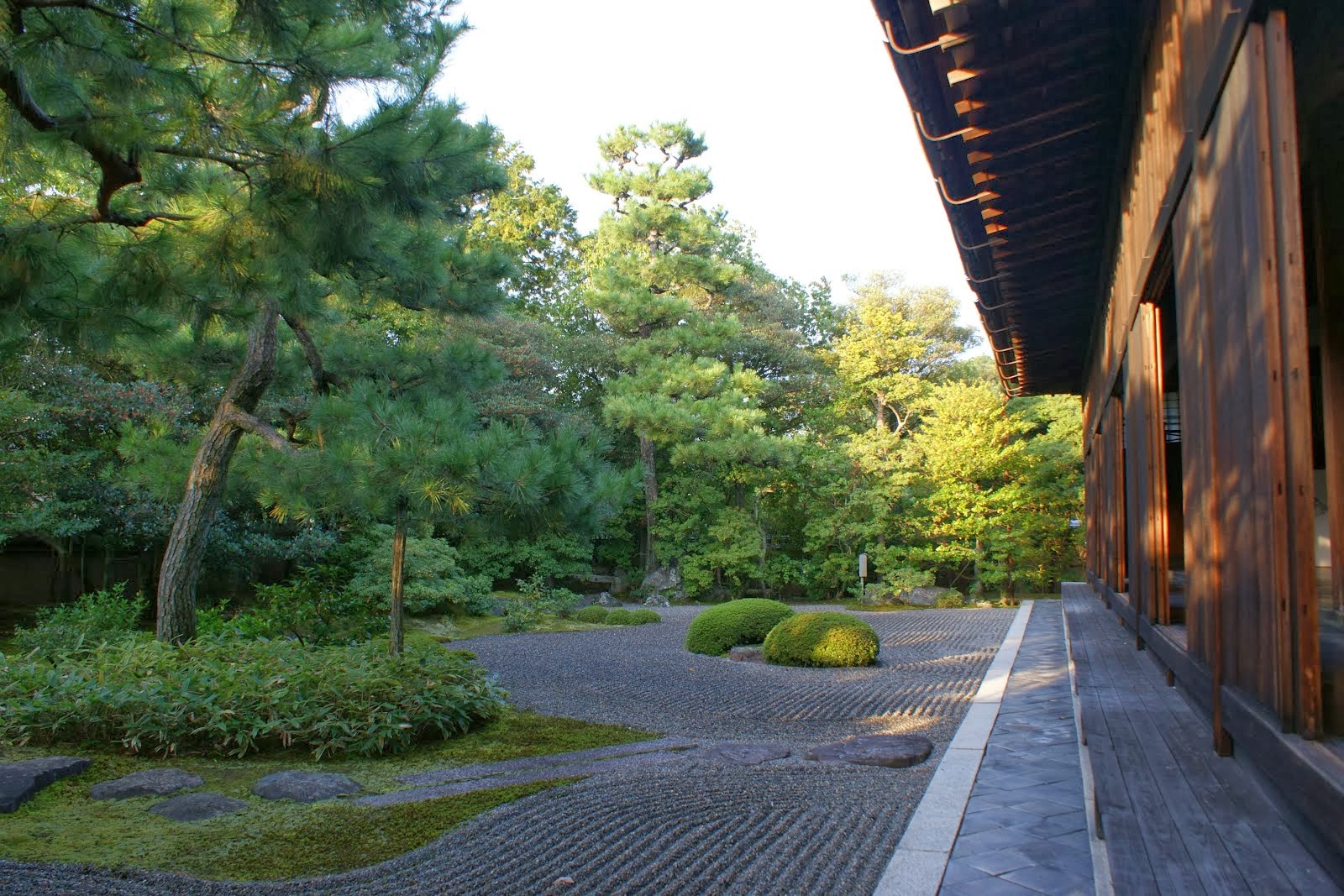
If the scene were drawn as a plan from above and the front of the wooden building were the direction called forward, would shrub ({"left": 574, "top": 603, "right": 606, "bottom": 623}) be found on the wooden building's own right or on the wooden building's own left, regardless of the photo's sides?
on the wooden building's own right

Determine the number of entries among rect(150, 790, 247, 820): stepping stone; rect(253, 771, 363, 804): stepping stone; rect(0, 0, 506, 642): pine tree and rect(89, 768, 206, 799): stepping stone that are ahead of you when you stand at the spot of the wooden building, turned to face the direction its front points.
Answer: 4

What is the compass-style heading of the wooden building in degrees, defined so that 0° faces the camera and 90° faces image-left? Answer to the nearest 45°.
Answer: approximately 90°

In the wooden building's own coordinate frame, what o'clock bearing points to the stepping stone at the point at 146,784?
The stepping stone is roughly at 12 o'clock from the wooden building.

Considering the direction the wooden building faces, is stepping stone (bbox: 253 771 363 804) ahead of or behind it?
ahead

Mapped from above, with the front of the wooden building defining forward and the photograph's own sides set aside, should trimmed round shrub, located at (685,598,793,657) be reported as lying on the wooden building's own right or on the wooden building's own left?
on the wooden building's own right

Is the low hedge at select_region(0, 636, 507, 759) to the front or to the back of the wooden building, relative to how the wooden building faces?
to the front

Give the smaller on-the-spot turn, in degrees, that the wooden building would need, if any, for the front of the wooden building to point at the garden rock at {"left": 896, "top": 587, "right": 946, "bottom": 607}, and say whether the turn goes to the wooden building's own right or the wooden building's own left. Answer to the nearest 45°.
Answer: approximately 90° to the wooden building's own right

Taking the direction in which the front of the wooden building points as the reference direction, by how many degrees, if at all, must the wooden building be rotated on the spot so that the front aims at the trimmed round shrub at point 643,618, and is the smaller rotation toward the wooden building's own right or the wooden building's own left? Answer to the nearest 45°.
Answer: approximately 45° to the wooden building's own right

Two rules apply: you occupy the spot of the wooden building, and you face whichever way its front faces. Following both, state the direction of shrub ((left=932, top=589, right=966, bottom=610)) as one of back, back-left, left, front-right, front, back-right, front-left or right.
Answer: right

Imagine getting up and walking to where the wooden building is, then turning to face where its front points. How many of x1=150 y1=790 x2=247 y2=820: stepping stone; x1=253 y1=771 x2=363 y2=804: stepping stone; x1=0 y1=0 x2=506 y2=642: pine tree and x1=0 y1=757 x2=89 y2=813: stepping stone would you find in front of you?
4
